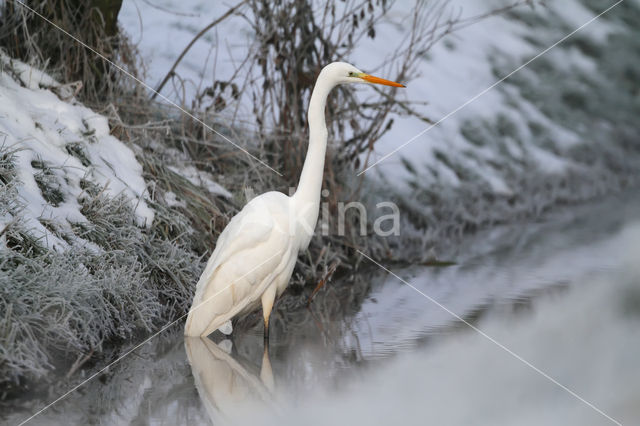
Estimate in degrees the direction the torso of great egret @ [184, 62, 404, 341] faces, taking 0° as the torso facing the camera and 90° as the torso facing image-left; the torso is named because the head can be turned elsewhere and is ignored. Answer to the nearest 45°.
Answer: approximately 270°
